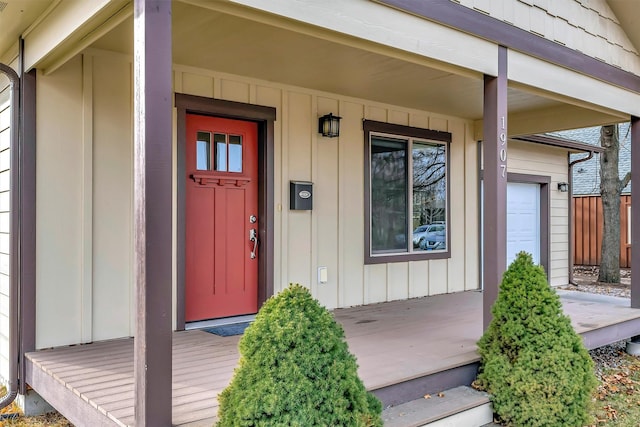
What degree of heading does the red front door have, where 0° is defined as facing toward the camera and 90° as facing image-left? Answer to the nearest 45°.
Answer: approximately 315°

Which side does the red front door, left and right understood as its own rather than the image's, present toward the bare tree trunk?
left

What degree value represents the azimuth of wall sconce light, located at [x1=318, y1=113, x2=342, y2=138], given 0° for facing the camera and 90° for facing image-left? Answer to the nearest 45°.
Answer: approximately 315°

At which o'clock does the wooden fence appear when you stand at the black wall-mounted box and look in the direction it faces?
The wooden fence is roughly at 9 o'clock from the black wall-mounted box.

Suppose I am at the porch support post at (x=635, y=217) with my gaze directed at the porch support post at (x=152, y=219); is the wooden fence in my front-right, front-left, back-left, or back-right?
back-right

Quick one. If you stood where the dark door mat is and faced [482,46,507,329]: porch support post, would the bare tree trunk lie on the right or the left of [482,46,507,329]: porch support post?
left

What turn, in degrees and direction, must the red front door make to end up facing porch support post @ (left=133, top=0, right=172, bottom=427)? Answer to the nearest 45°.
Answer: approximately 45° to its right
